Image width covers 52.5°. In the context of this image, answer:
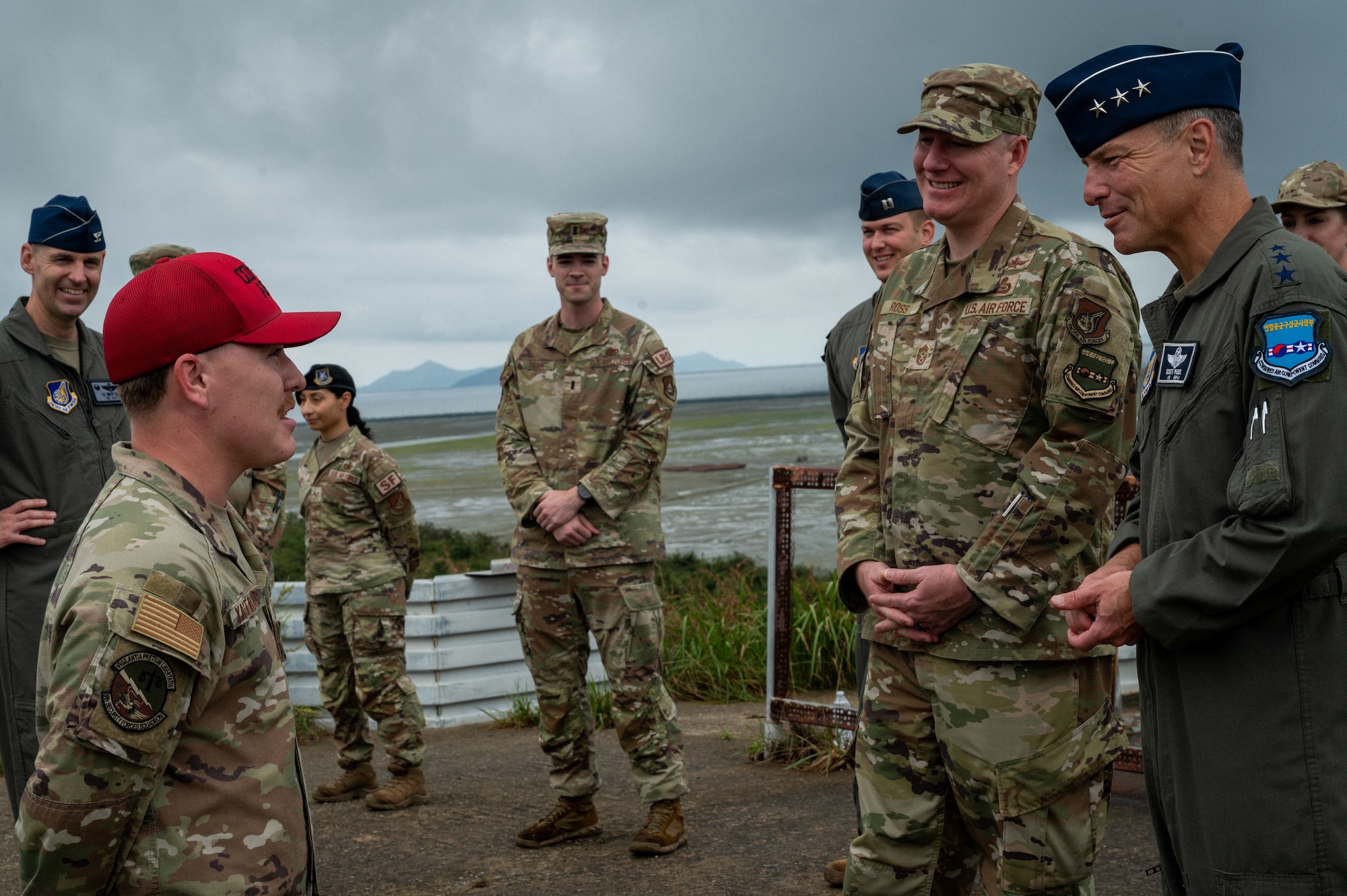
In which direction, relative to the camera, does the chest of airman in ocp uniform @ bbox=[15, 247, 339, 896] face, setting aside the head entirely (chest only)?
to the viewer's right

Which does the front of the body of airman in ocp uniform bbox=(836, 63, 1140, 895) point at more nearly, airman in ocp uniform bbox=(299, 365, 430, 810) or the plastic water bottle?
the airman in ocp uniform

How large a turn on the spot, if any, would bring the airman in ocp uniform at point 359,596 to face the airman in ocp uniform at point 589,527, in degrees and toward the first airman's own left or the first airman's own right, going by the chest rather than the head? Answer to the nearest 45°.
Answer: approximately 90° to the first airman's own left

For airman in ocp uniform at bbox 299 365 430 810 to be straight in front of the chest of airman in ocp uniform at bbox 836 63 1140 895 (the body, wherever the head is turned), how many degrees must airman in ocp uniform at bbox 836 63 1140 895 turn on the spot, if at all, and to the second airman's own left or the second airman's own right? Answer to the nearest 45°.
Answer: approximately 90° to the second airman's own right

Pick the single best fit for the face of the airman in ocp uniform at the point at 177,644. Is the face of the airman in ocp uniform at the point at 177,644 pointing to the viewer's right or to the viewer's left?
to the viewer's right

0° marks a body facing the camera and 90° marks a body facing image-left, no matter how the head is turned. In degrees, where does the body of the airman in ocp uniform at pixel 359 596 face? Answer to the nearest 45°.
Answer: approximately 45°

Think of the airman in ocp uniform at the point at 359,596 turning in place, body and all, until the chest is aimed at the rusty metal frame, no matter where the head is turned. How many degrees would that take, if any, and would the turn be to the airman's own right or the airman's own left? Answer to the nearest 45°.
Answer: approximately 135° to the airman's own left

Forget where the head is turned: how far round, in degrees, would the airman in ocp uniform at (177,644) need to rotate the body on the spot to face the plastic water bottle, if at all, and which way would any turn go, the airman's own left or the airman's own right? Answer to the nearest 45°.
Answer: approximately 45° to the airman's own left

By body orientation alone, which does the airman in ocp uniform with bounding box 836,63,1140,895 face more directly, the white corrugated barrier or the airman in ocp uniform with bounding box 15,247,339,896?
the airman in ocp uniform

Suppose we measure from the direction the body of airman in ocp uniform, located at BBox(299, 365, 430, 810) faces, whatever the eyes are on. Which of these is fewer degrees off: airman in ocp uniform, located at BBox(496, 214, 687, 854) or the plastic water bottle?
the airman in ocp uniform

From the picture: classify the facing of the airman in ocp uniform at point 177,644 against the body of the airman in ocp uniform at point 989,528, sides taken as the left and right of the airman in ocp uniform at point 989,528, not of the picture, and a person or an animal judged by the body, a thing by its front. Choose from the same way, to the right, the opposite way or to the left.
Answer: the opposite way

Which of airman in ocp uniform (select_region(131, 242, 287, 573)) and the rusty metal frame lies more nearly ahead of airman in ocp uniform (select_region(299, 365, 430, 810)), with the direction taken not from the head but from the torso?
the airman in ocp uniform
